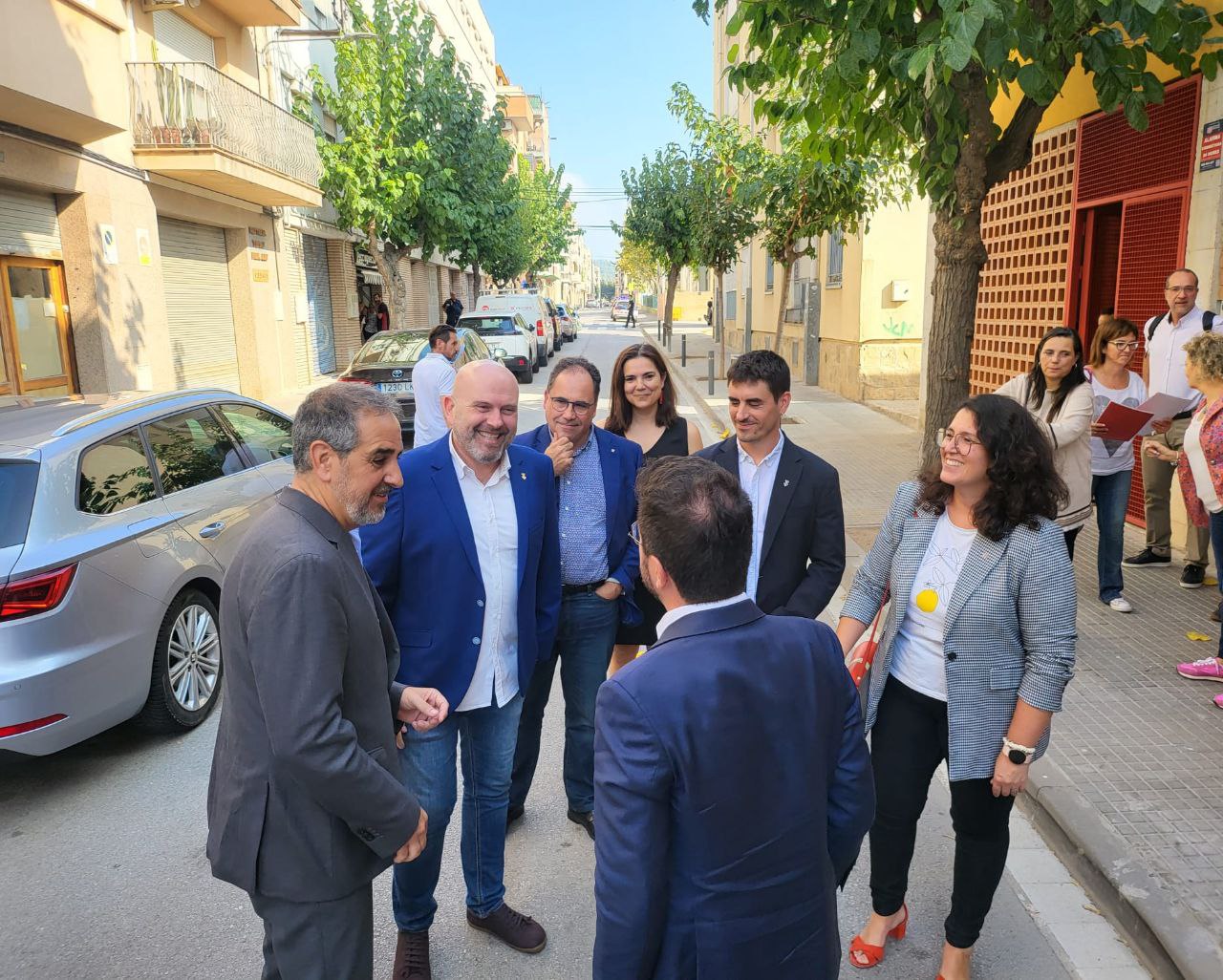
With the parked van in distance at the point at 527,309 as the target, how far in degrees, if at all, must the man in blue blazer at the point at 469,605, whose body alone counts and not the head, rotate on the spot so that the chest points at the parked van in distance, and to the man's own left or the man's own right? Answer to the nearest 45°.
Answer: approximately 135° to the man's own left

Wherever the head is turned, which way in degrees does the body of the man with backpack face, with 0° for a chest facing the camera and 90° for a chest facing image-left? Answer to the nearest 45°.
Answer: approximately 45°

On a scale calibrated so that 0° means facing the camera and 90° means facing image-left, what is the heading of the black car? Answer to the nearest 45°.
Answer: approximately 225°

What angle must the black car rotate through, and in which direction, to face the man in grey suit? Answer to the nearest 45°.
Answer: approximately 135° to its right

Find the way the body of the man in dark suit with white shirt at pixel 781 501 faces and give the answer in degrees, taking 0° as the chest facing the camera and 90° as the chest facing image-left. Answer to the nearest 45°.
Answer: approximately 45°

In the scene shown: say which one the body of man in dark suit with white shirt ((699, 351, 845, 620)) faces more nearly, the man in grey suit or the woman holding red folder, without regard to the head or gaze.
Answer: the man in grey suit

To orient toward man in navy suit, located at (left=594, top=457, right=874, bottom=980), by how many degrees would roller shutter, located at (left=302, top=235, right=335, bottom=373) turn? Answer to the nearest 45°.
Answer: approximately 45° to its right

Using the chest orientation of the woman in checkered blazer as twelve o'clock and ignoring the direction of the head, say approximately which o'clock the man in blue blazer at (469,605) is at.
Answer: The man in blue blazer is roughly at 1 o'clock from the woman in checkered blazer.

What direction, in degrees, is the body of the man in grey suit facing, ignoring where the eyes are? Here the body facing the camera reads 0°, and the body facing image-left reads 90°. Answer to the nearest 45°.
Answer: approximately 270°

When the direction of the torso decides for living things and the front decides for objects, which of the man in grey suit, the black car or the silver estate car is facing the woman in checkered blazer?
the man in grey suit
